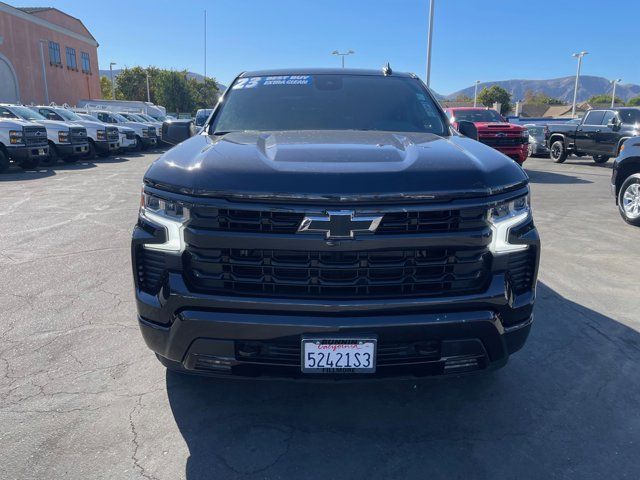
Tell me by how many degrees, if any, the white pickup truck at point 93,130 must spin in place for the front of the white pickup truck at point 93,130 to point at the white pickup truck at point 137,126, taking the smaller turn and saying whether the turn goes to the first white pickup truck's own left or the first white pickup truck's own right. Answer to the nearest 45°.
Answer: approximately 90° to the first white pickup truck's own left

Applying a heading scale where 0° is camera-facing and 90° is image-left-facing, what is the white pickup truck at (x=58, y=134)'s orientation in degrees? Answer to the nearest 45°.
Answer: approximately 315°

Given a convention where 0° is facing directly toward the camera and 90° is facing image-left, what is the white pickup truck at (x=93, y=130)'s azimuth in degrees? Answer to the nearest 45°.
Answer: approximately 315°

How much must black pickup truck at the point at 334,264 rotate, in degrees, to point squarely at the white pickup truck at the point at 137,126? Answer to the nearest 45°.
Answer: approximately 135° to its right

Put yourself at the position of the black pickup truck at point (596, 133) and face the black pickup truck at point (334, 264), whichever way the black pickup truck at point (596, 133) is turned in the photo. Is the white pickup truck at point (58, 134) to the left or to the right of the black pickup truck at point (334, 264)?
right

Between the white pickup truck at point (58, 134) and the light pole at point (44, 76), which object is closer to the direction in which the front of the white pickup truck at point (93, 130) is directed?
the white pickup truck

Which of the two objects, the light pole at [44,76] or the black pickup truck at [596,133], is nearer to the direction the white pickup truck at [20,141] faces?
the black pickup truck
